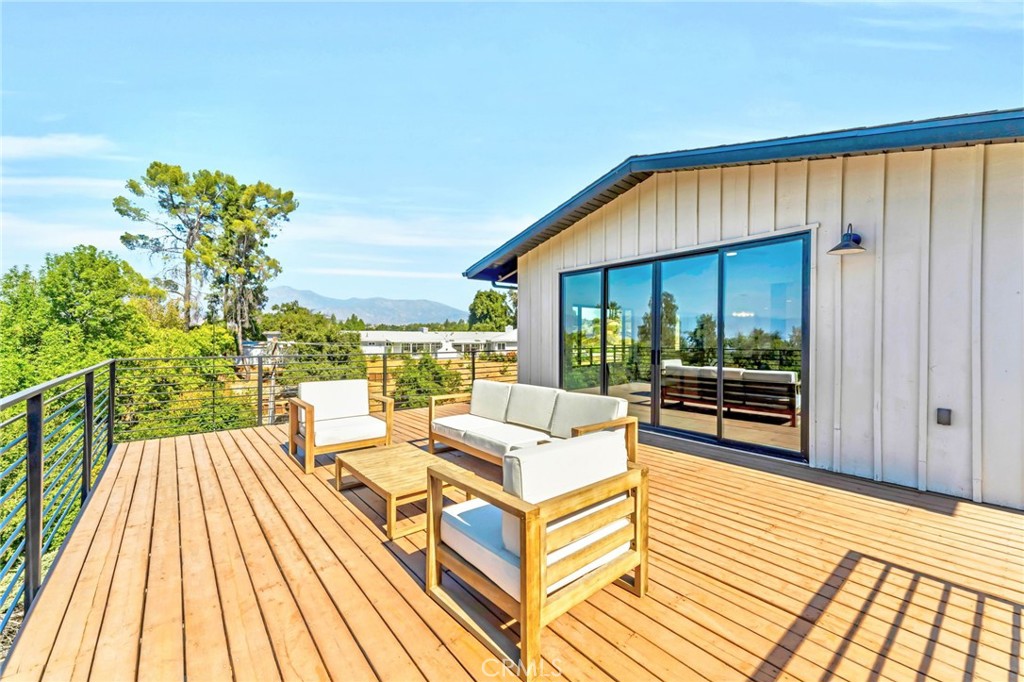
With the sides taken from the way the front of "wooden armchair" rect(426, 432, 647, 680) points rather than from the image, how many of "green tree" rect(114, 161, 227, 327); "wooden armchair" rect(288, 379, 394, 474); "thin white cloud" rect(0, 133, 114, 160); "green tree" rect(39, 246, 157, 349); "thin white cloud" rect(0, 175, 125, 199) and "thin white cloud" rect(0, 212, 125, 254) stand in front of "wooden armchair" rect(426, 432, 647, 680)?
6

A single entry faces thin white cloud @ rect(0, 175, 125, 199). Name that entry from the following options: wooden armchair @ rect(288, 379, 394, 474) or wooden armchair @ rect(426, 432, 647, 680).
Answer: wooden armchair @ rect(426, 432, 647, 680)

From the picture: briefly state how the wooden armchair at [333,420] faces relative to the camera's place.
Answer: facing the viewer and to the right of the viewer

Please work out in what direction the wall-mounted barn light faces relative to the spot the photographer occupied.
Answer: facing the viewer and to the left of the viewer

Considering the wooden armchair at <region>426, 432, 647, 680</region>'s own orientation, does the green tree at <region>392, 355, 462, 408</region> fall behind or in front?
in front

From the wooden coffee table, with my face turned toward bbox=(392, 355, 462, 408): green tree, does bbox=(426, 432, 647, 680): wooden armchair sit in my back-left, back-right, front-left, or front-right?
back-right

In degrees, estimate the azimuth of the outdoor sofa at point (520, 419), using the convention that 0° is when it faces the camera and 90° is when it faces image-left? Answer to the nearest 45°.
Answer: approximately 45°

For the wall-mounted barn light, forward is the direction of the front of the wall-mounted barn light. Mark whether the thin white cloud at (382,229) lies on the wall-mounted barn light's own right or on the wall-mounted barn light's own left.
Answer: on the wall-mounted barn light's own right

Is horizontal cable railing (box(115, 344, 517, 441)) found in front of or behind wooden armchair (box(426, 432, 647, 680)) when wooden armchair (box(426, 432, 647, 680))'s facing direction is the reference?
in front

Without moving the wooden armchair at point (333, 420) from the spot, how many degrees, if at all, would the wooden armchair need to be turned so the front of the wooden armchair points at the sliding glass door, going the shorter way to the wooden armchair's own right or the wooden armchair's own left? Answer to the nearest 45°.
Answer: approximately 45° to the wooden armchair's own left

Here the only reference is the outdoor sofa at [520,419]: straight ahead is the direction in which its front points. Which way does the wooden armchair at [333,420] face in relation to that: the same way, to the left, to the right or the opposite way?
to the left

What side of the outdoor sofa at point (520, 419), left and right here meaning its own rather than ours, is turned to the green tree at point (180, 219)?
right

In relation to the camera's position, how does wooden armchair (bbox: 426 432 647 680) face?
facing away from the viewer and to the left of the viewer

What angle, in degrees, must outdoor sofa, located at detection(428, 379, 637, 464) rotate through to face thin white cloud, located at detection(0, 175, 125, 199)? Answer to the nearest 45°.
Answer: approximately 90° to its right

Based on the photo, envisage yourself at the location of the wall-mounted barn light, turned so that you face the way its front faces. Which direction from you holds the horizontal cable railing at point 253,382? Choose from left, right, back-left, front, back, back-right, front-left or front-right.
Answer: front-right

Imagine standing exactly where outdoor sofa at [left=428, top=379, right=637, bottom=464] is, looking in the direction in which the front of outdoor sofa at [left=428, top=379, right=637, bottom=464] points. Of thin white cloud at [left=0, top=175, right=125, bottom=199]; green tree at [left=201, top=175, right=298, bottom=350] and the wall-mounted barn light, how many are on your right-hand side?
2

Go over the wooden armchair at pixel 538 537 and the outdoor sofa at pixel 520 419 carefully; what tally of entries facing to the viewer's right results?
0

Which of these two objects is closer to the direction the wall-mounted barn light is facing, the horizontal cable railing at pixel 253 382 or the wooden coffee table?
the wooden coffee table

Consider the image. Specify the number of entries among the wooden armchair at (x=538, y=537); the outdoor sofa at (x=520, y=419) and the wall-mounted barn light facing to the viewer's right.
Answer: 0

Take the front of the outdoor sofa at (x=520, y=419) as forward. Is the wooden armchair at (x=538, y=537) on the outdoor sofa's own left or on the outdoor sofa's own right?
on the outdoor sofa's own left

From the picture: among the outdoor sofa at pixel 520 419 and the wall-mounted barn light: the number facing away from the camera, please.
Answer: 0
